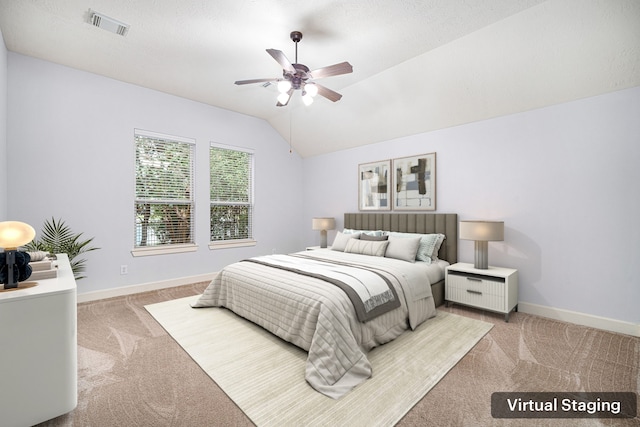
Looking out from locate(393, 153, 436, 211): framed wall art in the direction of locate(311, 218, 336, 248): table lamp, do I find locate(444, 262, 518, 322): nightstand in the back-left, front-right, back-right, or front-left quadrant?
back-left

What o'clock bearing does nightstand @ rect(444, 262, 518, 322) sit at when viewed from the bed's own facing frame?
The nightstand is roughly at 7 o'clock from the bed.

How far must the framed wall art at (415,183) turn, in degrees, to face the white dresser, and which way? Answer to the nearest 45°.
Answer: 0° — it already faces it

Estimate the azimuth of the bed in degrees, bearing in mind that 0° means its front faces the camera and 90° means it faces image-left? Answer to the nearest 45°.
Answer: approximately 45°

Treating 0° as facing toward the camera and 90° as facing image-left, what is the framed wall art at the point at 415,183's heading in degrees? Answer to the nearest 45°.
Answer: approximately 45°

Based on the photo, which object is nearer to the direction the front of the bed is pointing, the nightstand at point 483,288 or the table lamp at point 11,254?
the table lamp

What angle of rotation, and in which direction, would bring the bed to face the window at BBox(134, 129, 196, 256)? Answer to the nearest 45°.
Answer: approximately 90° to its right

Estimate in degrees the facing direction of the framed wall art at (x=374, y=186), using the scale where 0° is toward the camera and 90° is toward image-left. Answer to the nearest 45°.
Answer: approximately 45°

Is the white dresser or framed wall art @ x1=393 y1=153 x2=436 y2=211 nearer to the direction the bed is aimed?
the white dresser

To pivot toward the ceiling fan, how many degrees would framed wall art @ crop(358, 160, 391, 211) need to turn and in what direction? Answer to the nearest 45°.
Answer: approximately 45° to its left

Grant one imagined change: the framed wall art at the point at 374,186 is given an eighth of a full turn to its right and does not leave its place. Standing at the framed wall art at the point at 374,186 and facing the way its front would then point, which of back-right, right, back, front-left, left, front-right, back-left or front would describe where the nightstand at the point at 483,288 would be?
back-left

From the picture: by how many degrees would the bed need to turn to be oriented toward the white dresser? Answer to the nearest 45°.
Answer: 0° — it already faces it
